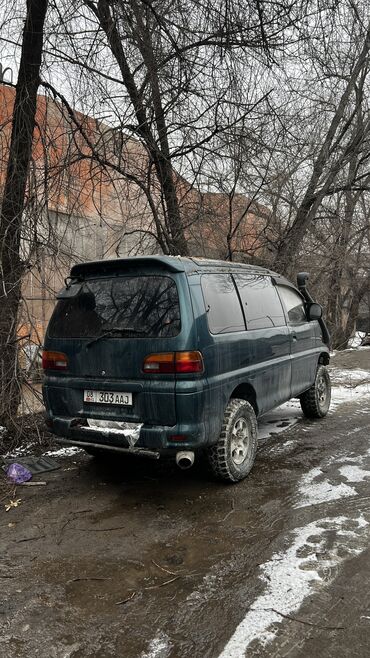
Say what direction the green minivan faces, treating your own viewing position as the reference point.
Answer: facing away from the viewer and to the right of the viewer

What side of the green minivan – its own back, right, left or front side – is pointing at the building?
left
